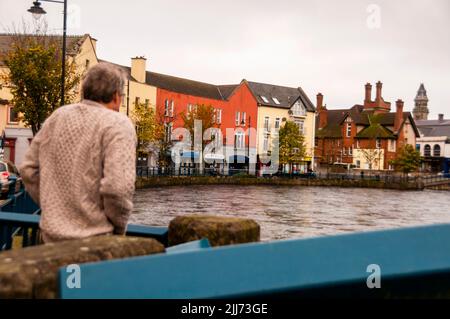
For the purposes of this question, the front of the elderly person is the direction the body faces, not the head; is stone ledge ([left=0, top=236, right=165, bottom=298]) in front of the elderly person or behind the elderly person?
behind

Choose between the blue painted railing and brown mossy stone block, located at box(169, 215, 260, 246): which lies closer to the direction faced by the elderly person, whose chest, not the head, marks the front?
the brown mossy stone block

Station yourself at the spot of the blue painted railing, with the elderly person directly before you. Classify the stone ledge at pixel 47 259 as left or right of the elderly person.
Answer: left

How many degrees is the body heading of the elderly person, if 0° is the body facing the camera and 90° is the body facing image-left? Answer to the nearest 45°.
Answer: approximately 225°

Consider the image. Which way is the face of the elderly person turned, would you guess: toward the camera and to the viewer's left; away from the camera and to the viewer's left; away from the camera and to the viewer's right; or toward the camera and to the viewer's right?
away from the camera and to the viewer's right

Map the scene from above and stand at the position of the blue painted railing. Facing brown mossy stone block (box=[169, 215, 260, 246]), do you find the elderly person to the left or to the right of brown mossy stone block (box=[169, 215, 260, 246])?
left
